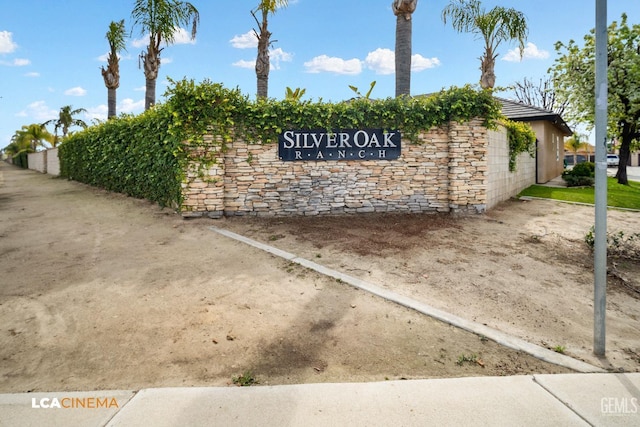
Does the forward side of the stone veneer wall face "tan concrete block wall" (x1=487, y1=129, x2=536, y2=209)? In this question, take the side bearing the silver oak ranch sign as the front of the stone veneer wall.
no

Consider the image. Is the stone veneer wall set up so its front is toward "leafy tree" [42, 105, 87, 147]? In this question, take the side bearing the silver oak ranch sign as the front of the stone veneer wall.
no

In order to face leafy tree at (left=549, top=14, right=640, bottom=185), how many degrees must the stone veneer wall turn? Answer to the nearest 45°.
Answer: approximately 135° to its left

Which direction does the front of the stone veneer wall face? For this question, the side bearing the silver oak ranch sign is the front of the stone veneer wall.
toward the camera

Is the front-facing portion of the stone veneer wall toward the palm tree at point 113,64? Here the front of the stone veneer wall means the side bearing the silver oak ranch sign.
no
